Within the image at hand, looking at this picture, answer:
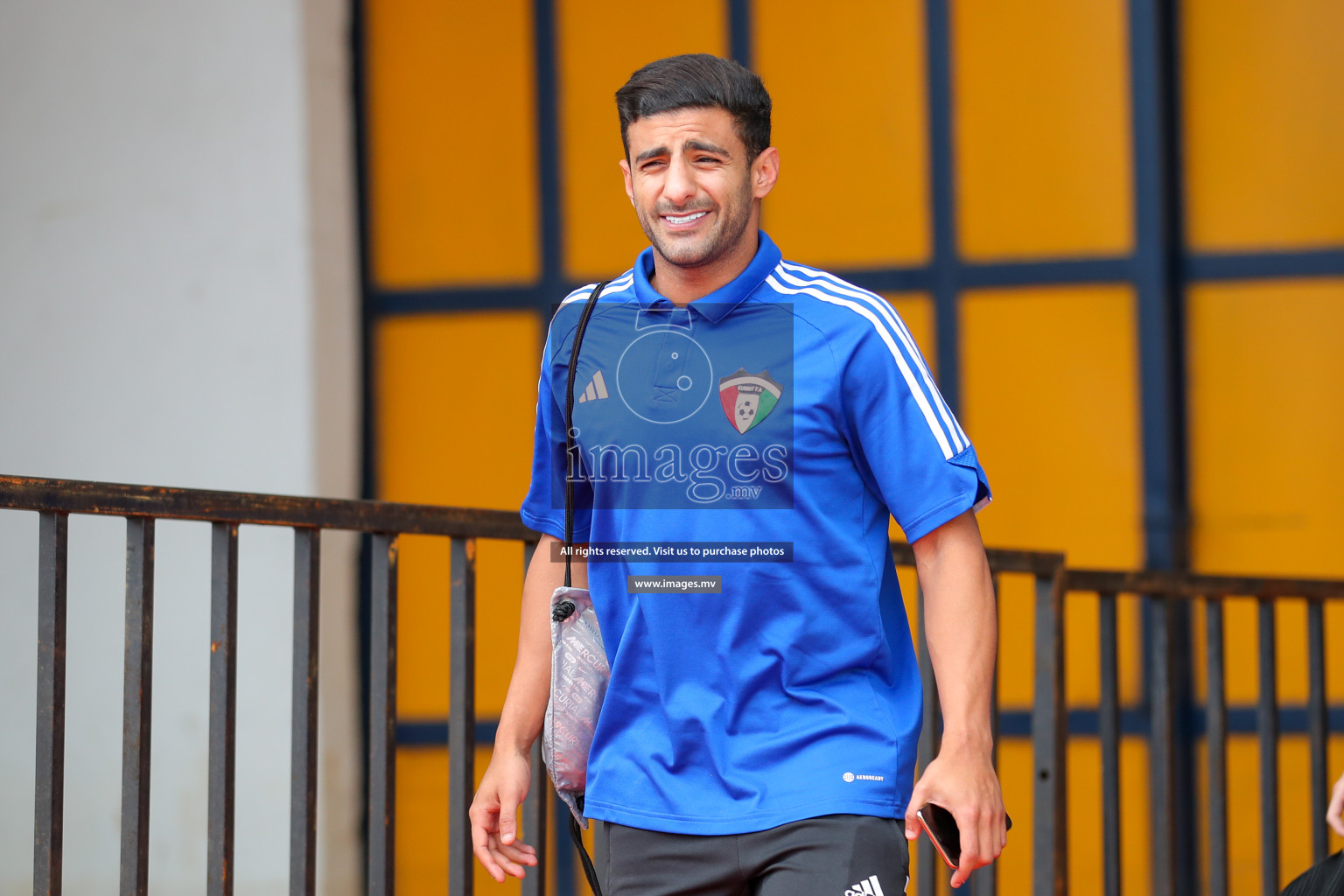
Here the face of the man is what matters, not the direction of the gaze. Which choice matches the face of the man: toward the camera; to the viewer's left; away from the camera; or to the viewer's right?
toward the camera

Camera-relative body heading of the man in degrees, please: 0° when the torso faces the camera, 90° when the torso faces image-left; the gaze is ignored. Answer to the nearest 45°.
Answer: approximately 45°
